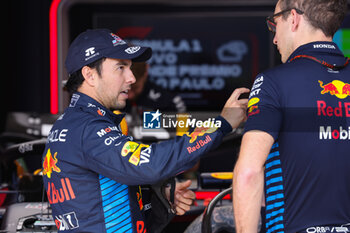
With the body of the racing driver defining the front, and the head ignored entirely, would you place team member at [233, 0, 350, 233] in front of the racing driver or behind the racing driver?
in front

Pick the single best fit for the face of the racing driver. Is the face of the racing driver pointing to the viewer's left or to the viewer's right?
to the viewer's right

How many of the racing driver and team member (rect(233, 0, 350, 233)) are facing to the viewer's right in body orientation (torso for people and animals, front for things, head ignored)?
1

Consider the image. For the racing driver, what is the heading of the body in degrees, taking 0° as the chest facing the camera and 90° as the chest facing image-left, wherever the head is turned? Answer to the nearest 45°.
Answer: approximately 270°

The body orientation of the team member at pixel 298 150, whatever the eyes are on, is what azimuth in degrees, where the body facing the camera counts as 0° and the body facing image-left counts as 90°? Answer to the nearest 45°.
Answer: approximately 135°

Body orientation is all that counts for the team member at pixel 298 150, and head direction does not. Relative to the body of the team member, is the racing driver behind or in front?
in front
